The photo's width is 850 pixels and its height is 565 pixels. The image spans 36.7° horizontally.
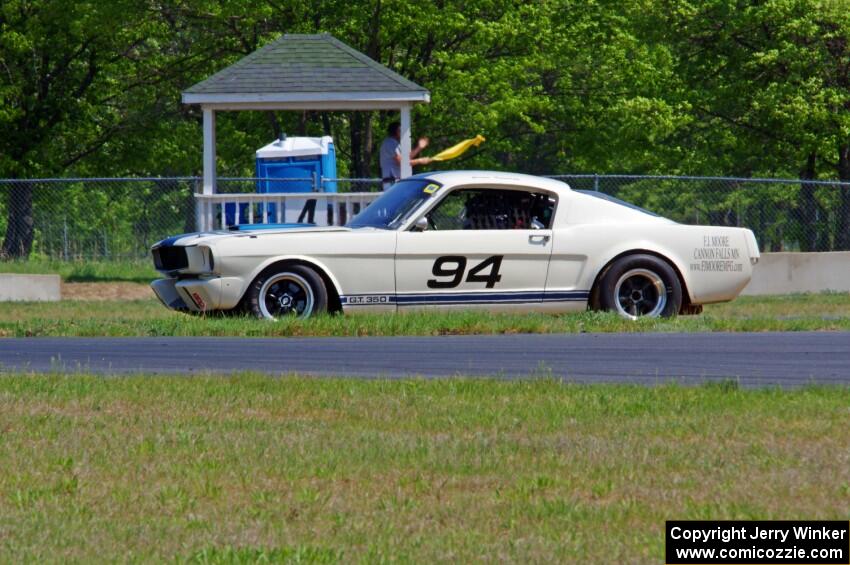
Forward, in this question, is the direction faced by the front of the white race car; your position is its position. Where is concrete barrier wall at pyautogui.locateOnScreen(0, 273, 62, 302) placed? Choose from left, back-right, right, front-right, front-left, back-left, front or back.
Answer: front-right

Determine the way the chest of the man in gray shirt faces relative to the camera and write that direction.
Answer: to the viewer's right

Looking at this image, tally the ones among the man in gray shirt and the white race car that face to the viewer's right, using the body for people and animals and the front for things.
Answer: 1

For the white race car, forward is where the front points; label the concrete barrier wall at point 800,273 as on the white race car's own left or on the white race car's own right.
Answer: on the white race car's own right

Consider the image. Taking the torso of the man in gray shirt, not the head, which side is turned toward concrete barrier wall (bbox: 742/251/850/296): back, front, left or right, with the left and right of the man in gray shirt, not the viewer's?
front

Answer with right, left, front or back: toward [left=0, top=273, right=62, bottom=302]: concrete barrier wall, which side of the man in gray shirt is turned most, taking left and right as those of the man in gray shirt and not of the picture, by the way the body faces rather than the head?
back

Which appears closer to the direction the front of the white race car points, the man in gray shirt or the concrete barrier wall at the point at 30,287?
the concrete barrier wall

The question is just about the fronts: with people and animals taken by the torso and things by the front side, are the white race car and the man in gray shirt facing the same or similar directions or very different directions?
very different directions

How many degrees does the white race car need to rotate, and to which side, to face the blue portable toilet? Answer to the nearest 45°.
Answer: approximately 90° to its right

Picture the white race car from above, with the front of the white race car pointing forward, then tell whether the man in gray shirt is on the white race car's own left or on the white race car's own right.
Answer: on the white race car's own right

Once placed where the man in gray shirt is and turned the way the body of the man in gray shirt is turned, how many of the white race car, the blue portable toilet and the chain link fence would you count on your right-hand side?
1

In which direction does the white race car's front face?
to the viewer's left

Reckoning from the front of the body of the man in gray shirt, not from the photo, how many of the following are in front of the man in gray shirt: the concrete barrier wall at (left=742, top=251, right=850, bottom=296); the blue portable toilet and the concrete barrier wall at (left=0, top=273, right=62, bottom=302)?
1
